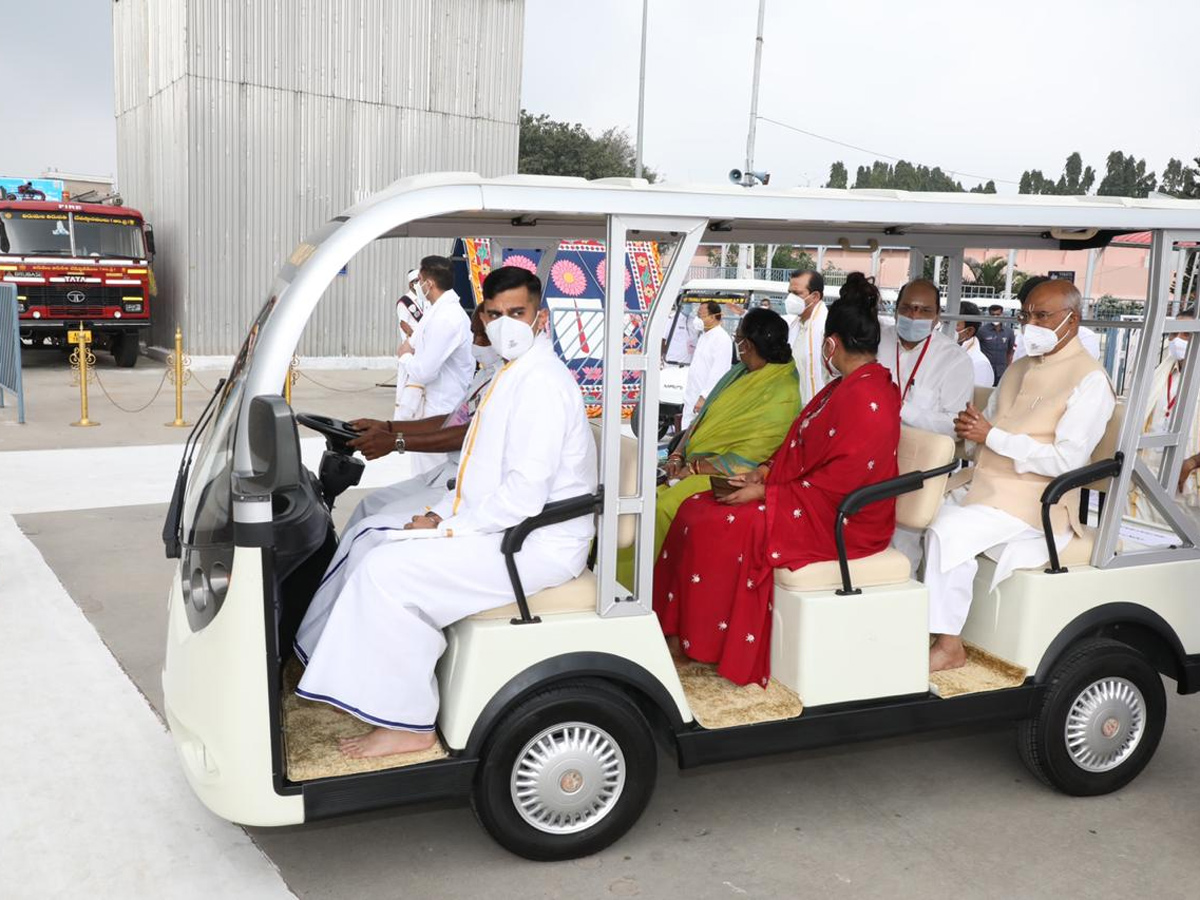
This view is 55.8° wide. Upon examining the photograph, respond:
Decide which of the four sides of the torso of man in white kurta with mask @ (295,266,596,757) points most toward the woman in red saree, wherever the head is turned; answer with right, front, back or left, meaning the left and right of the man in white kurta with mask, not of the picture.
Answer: back

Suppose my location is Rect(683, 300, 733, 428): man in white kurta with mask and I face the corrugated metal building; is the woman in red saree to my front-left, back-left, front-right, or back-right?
back-left

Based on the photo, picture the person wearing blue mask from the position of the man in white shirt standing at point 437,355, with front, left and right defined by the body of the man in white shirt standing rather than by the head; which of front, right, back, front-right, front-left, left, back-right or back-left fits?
back-left

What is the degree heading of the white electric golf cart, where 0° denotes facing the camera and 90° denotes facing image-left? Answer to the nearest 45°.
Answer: approximately 90°

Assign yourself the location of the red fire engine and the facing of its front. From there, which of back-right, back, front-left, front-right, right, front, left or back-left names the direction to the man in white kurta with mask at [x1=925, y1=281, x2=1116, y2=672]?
front

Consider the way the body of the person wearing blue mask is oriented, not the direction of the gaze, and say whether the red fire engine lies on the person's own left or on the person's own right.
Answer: on the person's own right

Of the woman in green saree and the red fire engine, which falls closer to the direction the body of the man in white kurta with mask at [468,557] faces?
the red fire engine

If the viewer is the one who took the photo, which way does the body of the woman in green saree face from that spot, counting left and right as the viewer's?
facing to the left of the viewer

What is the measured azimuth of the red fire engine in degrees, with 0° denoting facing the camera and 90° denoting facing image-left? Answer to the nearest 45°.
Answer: approximately 0°

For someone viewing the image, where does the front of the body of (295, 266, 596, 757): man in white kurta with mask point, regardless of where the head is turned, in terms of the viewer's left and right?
facing to the left of the viewer

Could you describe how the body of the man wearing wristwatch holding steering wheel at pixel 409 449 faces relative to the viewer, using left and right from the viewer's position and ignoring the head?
facing to the left of the viewer
